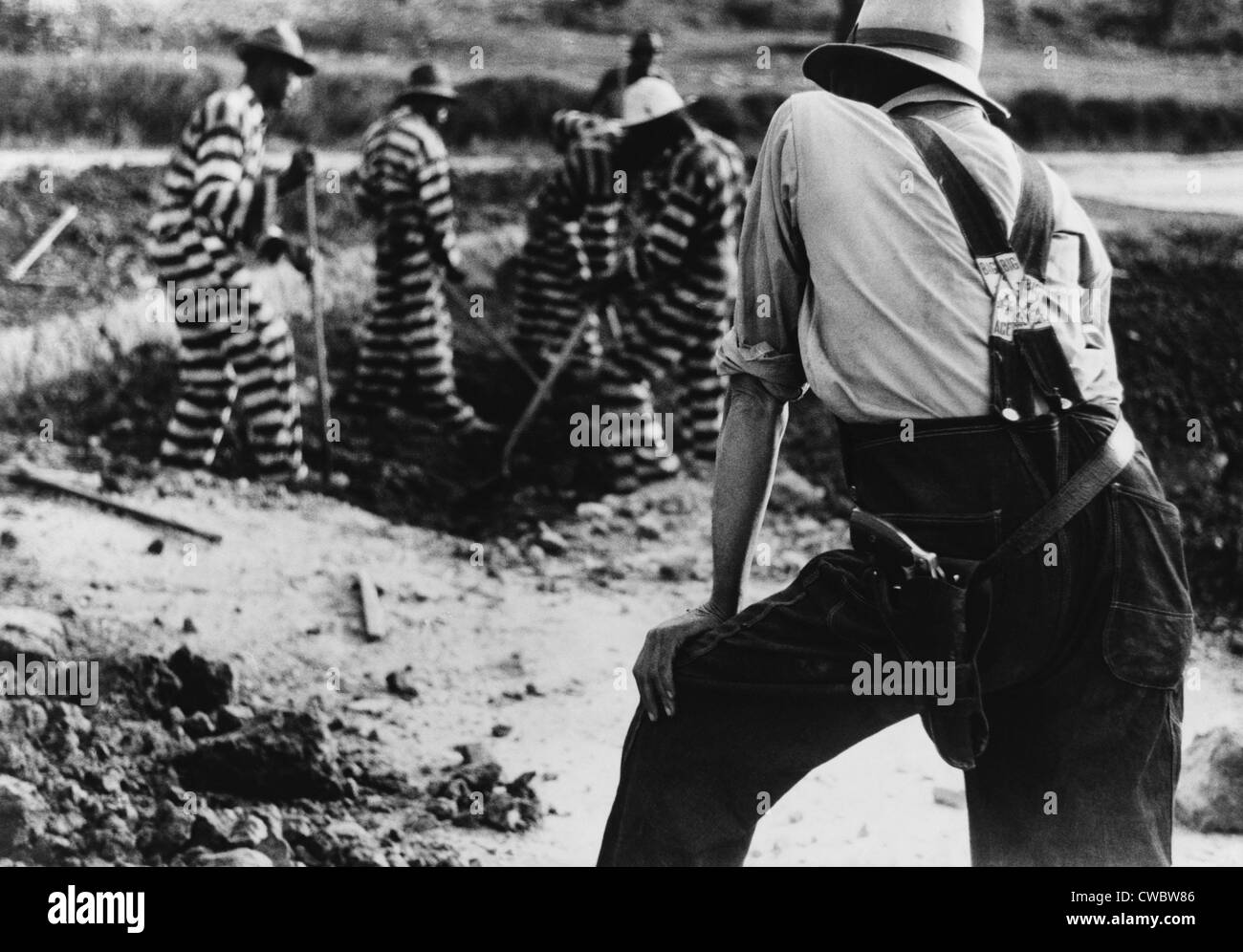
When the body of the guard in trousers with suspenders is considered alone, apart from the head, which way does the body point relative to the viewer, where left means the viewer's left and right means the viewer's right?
facing away from the viewer and to the left of the viewer

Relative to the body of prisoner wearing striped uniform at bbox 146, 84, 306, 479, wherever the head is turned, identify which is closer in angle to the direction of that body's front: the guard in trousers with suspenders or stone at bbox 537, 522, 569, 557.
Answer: the stone

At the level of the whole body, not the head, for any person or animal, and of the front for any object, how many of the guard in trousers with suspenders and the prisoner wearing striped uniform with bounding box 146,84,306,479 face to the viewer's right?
1

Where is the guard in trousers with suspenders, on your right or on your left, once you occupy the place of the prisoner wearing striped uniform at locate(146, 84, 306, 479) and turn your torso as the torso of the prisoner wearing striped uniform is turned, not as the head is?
on your right

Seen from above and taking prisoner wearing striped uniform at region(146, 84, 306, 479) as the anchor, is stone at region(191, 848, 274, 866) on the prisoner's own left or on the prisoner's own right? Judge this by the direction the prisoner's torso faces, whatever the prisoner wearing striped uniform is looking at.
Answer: on the prisoner's own right

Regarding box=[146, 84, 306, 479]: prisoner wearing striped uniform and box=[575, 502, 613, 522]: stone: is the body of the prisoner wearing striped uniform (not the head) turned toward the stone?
yes

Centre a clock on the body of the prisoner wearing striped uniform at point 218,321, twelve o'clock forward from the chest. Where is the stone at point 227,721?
The stone is roughly at 3 o'clock from the prisoner wearing striped uniform.

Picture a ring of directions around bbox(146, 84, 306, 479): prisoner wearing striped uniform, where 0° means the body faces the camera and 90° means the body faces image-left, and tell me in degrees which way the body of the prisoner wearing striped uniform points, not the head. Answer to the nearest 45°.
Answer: approximately 270°
